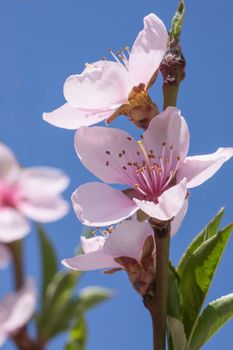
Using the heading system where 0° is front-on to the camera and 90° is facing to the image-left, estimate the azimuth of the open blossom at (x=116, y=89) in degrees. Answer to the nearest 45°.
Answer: approximately 90°

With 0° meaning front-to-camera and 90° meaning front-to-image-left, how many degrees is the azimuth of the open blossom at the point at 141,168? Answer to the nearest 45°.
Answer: approximately 0°
